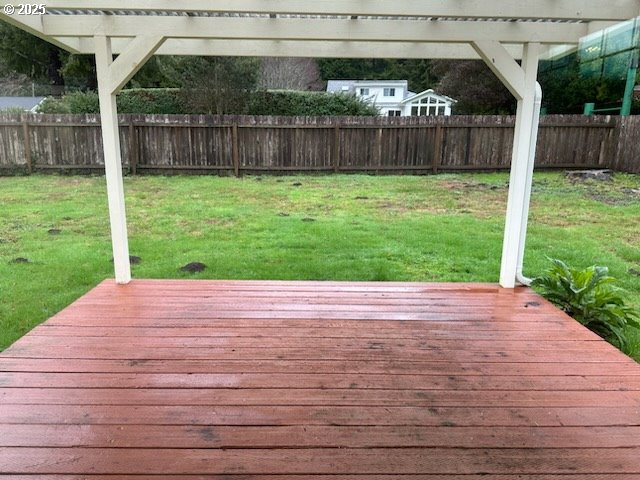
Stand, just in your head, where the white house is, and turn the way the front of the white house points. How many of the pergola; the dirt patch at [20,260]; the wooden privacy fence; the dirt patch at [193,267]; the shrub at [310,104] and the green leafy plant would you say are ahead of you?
6

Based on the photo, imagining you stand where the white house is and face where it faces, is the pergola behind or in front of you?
in front

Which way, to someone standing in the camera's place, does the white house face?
facing the viewer

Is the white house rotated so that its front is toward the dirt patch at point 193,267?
yes

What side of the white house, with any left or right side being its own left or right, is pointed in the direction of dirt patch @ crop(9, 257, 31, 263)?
front

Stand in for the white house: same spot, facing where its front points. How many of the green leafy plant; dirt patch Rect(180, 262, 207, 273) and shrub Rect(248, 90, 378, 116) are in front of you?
3

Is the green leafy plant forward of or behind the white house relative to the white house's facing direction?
forward

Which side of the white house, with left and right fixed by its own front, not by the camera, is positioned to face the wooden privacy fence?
front

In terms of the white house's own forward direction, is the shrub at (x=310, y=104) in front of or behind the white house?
in front
